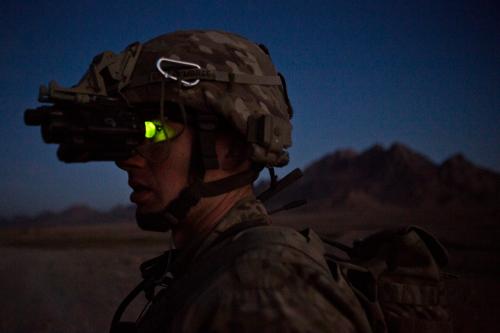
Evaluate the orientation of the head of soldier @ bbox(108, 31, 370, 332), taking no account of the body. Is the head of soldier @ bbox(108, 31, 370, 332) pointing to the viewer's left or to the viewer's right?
to the viewer's left

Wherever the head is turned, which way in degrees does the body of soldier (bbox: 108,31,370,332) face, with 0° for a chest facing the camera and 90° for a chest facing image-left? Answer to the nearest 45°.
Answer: approximately 90°
